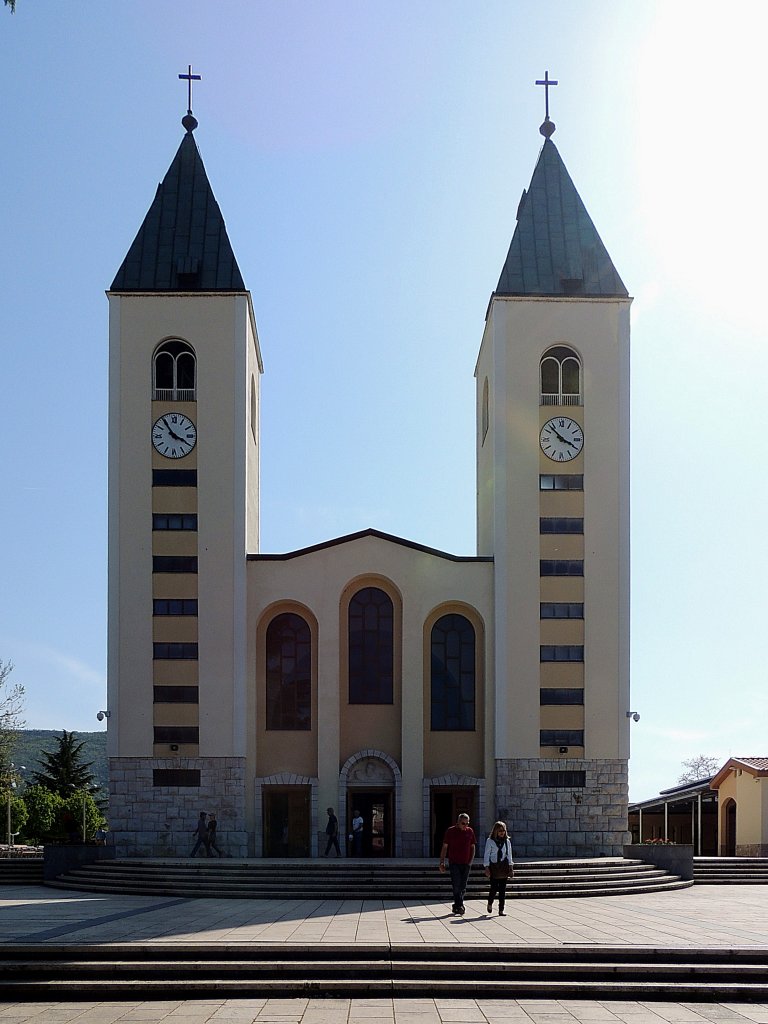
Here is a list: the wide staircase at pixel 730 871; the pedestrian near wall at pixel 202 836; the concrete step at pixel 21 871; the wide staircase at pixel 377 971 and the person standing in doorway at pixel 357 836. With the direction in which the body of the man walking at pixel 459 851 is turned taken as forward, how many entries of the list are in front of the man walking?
1

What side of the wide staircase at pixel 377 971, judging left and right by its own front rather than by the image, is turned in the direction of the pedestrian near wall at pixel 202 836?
back

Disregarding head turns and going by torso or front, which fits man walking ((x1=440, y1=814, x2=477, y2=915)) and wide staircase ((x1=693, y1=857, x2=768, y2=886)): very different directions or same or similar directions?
same or similar directions

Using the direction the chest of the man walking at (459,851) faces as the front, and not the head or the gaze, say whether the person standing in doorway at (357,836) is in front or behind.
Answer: behind

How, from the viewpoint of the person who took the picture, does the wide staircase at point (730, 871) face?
facing the viewer

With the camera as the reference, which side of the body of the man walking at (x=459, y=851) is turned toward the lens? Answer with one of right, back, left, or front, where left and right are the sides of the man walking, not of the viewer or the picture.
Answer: front

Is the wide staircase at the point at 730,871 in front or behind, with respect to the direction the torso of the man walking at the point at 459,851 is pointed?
behind

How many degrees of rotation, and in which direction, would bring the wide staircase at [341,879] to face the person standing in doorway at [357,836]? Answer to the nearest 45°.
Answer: approximately 180°

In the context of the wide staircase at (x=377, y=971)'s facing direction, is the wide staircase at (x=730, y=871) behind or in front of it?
behind

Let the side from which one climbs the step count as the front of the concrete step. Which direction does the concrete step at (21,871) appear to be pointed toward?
toward the camera
